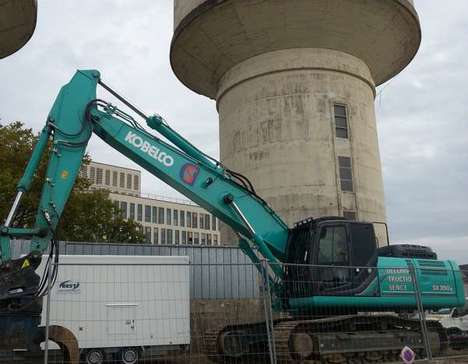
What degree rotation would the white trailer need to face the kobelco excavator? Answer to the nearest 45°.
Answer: approximately 135° to its left

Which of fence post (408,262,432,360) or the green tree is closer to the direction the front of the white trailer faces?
the green tree

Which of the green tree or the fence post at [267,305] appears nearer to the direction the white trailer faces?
the green tree

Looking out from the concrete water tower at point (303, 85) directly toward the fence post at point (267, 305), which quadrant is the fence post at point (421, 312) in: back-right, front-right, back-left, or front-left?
front-left

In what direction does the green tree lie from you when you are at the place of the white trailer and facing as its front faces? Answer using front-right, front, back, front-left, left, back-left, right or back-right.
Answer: right

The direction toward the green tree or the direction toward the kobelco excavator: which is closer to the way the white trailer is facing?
the green tree

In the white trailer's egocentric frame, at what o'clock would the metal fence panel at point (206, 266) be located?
The metal fence panel is roughly at 4 o'clock from the white trailer.

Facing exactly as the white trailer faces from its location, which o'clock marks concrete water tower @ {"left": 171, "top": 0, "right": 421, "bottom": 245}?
The concrete water tower is roughly at 5 o'clock from the white trailer.

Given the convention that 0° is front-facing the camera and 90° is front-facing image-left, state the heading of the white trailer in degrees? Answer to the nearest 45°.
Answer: approximately 90°
